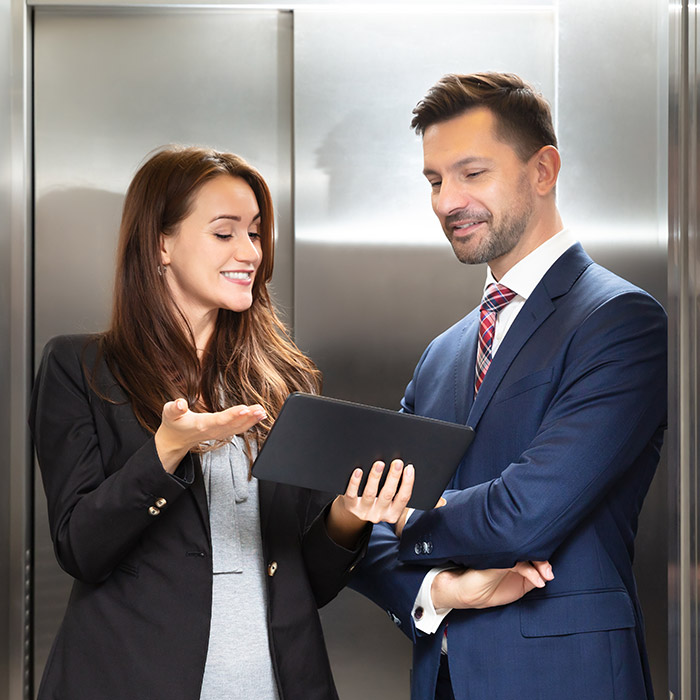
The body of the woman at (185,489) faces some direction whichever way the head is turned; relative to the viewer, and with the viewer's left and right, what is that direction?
facing the viewer and to the right of the viewer

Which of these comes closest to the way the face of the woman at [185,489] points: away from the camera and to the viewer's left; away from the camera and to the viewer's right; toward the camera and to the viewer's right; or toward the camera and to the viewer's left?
toward the camera and to the viewer's right

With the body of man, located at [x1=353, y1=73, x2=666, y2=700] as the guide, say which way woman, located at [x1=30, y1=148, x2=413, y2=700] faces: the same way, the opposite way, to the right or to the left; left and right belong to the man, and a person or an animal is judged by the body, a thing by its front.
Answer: to the left

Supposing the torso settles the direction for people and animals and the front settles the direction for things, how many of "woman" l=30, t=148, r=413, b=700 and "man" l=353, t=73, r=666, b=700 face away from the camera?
0

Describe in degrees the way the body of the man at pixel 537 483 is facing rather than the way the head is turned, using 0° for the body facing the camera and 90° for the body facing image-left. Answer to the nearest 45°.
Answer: approximately 45°
